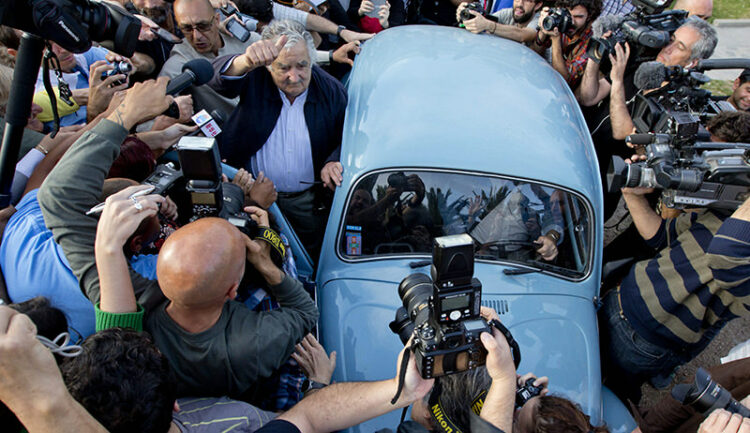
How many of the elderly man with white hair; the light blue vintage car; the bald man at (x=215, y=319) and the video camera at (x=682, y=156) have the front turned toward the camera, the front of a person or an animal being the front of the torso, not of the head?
2

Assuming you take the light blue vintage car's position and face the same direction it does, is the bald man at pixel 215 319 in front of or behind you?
in front

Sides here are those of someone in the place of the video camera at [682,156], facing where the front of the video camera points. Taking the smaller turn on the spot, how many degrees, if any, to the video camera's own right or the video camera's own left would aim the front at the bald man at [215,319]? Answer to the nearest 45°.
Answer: approximately 45° to the video camera's own left

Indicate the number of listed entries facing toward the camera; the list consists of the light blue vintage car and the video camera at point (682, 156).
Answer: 1

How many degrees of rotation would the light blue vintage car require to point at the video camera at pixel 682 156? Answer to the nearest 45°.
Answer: approximately 90° to its left

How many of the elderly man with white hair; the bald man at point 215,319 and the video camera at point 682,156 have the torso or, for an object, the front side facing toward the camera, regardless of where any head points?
1

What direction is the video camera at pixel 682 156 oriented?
to the viewer's left

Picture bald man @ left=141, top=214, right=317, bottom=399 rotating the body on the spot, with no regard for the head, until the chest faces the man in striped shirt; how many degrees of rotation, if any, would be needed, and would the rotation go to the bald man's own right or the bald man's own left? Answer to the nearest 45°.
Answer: approximately 45° to the bald man's own right

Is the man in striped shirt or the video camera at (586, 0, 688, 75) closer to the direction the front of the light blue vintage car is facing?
the man in striped shirt

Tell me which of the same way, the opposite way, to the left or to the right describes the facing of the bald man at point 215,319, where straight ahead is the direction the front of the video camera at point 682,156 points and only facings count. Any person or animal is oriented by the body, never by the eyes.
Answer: to the right

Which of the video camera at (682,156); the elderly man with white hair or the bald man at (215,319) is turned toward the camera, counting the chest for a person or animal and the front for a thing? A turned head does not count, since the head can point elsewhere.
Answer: the elderly man with white hair

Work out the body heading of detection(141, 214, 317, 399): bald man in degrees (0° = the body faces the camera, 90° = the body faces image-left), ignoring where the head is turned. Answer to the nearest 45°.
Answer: approximately 225°

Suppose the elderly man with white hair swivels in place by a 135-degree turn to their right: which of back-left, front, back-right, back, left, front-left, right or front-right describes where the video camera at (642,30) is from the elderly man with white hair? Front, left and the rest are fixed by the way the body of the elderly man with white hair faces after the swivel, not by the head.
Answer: back-right

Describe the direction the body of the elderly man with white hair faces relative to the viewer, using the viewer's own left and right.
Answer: facing the viewer

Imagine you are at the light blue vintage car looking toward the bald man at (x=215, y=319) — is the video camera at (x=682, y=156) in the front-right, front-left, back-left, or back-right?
back-left

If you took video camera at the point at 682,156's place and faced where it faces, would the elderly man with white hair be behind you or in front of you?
in front

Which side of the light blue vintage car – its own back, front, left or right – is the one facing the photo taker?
front
